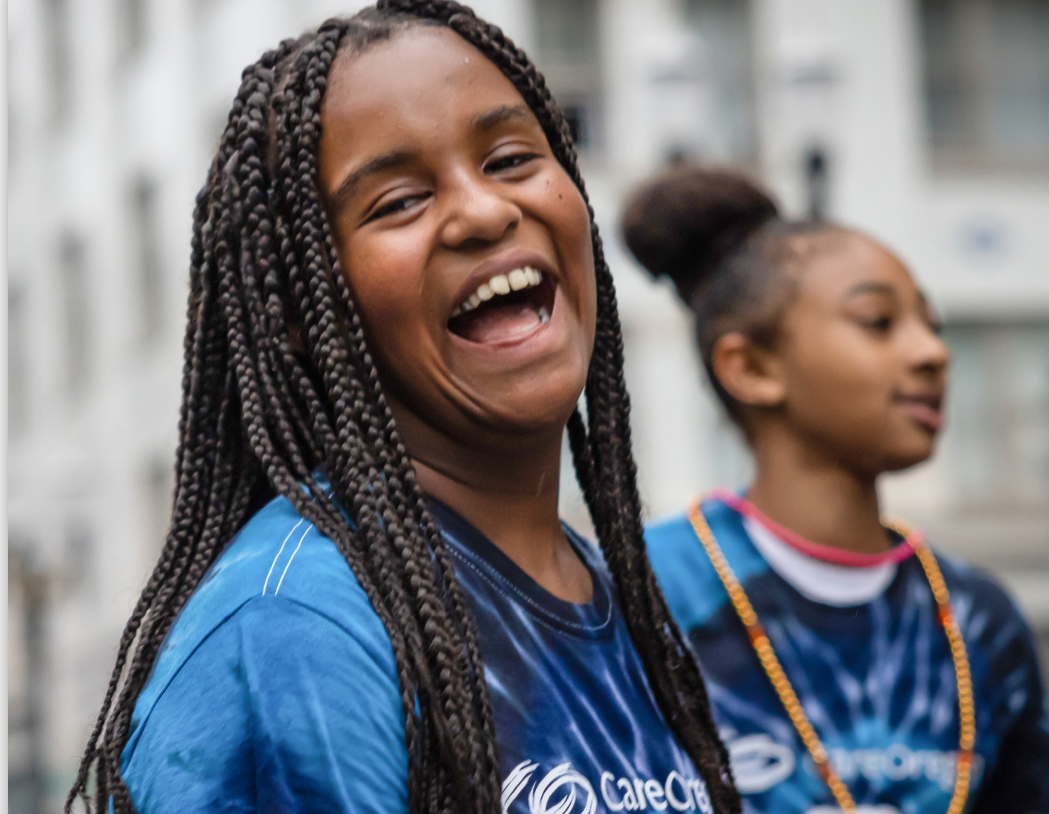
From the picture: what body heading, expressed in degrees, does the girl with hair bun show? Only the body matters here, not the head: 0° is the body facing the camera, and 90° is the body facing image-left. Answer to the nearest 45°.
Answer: approximately 315°

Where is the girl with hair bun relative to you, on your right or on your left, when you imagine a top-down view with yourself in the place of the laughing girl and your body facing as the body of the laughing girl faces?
on your left

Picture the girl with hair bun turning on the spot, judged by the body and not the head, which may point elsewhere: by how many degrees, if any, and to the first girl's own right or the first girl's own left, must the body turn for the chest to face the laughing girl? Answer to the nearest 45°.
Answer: approximately 45° to the first girl's own right

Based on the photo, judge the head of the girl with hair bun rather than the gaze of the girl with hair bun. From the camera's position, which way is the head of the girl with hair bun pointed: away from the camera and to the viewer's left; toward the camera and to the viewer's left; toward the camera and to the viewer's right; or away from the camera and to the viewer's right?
toward the camera and to the viewer's right
